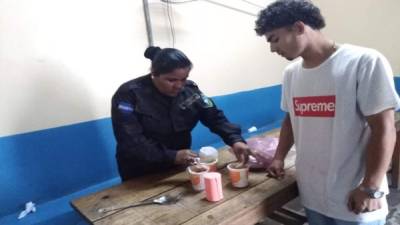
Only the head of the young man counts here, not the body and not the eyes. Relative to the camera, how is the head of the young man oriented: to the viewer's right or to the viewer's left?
to the viewer's left

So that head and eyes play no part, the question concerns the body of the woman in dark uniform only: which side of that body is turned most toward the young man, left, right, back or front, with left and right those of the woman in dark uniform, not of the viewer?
front

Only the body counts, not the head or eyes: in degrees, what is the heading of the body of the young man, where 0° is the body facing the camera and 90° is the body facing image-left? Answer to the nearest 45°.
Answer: approximately 45°

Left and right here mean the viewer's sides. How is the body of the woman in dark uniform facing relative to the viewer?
facing the viewer and to the right of the viewer

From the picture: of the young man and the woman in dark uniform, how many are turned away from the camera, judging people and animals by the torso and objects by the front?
0
